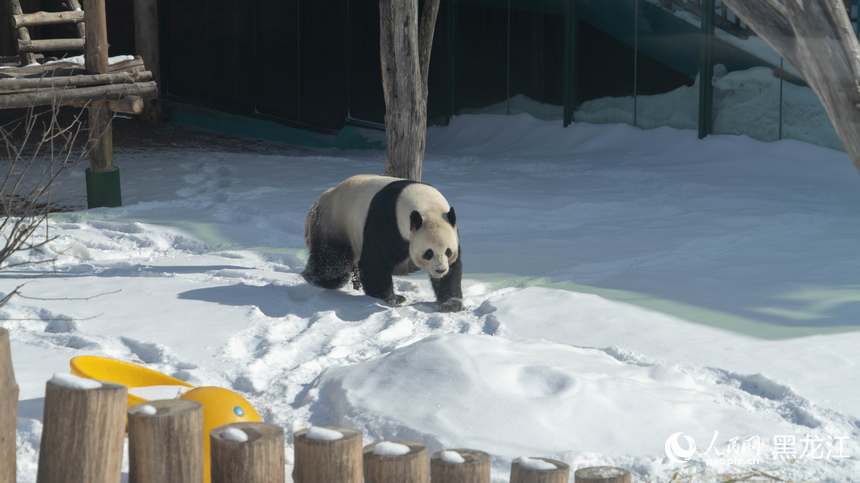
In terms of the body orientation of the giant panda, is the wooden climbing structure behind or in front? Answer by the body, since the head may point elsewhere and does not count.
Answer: behind

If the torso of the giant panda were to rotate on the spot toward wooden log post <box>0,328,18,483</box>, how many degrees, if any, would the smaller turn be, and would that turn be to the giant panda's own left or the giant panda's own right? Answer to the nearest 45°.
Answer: approximately 45° to the giant panda's own right

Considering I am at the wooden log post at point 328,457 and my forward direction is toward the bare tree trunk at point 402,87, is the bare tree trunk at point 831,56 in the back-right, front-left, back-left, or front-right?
front-right

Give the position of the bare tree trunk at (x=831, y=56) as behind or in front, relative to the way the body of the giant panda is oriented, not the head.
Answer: in front

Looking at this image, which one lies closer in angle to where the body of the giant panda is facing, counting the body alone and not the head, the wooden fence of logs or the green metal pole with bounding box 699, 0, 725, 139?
the wooden fence of logs

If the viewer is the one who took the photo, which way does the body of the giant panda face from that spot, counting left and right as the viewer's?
facing the viewer and to the right of the viewer

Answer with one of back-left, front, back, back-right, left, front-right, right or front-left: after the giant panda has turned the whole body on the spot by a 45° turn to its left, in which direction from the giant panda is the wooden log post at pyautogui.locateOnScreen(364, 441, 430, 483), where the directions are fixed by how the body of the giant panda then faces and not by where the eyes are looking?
right

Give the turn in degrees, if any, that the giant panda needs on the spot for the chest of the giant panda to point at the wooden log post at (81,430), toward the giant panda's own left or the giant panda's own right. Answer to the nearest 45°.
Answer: approximately 45° to the giant panda's own right

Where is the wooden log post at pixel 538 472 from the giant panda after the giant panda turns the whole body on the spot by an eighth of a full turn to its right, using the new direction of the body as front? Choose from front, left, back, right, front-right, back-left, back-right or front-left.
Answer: front

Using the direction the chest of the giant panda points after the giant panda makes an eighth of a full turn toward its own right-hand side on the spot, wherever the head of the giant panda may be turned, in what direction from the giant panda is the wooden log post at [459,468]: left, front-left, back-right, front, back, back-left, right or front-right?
front

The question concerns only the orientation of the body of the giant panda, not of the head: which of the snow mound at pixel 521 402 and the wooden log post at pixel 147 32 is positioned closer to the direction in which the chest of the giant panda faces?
the snow mound

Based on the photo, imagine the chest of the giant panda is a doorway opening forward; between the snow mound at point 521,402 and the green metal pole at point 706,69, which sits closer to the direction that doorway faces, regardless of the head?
the snow mound

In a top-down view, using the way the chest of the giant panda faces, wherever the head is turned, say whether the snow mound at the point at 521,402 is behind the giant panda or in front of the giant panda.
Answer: in front

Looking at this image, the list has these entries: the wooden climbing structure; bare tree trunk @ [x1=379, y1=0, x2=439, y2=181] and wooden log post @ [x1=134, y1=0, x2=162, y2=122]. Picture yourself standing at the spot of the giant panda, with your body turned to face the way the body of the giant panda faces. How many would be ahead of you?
0

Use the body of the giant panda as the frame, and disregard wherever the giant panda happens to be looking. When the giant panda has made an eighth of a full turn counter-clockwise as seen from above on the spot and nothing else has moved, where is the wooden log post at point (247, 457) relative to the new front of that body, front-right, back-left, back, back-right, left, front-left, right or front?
right
